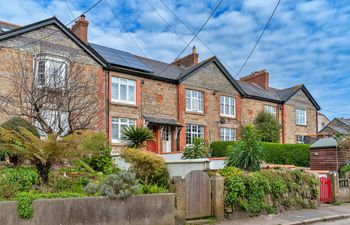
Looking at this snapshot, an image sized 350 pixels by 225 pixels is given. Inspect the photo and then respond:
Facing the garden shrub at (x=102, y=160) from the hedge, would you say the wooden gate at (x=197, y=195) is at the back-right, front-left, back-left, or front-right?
front-left

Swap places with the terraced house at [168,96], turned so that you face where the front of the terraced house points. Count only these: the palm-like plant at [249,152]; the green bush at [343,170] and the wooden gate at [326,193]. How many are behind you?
0

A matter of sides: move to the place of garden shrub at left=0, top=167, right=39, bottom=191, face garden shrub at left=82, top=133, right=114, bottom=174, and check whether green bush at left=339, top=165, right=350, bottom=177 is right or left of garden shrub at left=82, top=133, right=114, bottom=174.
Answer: right

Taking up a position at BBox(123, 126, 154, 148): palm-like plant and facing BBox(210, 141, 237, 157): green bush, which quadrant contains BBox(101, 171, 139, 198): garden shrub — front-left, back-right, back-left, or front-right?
back-right

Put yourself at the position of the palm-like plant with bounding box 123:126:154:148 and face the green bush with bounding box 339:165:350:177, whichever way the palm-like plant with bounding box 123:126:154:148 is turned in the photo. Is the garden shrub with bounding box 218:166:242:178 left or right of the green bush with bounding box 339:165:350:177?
right

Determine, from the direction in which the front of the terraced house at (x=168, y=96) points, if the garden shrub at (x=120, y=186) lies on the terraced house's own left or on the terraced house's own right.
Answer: on the terraced house's own right

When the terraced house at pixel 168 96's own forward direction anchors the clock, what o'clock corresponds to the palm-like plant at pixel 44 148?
The palm-like plant is roughly at 2 o'clock from the terraced house.

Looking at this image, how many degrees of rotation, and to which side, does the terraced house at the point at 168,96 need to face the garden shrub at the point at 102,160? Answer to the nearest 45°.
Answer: approximately 45° to its right

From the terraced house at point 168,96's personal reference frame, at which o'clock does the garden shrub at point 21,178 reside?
The garden shrub is roughly at 2 o'clock from the terraced house.

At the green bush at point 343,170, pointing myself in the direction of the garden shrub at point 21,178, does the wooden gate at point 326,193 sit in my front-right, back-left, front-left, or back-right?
front-left

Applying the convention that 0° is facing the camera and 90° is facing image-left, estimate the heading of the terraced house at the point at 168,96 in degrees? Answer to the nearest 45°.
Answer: approximately 315°

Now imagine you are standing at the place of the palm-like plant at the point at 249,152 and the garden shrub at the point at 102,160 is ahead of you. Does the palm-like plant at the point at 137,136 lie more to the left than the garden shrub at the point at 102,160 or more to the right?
right

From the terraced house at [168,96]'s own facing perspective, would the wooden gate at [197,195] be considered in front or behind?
in front
